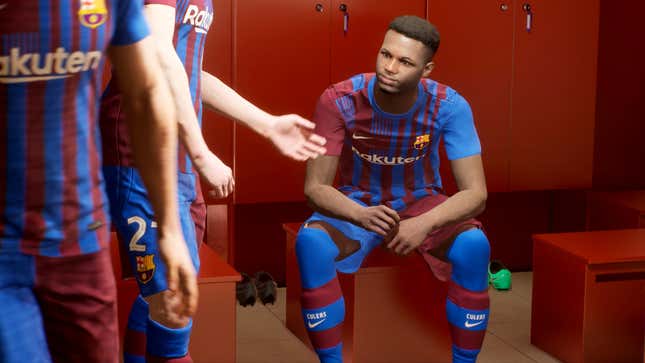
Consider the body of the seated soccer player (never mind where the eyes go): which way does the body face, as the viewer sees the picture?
toward the camera

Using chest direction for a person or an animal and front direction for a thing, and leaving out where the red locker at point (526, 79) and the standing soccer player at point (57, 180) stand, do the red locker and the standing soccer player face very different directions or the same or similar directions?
same or similar directions

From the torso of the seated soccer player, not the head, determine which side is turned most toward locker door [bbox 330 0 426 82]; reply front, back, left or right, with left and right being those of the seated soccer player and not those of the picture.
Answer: back

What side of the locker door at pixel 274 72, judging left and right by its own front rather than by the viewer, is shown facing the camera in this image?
front

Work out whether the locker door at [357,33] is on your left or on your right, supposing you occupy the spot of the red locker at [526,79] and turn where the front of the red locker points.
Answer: on your right

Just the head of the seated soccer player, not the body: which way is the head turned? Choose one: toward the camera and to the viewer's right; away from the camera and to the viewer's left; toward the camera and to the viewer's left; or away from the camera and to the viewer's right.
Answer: toward the camera and to the viewer's left

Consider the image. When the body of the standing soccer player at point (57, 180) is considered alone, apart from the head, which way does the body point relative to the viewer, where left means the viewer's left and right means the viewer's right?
facing the viewer

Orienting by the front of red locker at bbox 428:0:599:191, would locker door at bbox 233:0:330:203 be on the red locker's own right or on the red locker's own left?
on the red locker's own right
